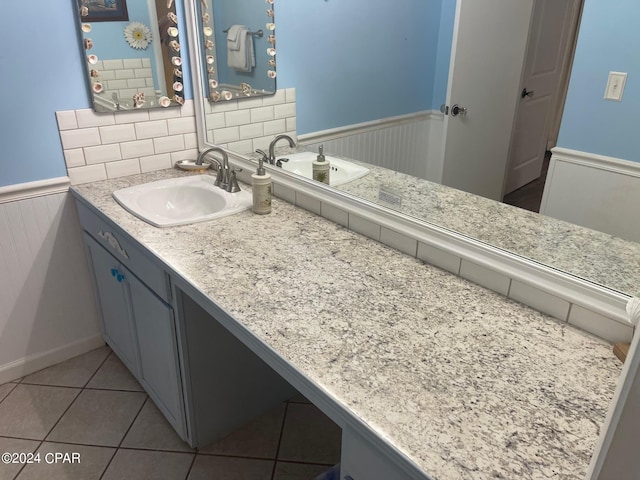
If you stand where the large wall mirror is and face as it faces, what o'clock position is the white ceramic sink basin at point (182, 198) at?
The white ceramic sink basin is roughly at 2 o'clock from the large wall mirror.

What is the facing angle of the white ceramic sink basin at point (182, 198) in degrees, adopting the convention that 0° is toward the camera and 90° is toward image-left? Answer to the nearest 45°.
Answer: approximately 45°

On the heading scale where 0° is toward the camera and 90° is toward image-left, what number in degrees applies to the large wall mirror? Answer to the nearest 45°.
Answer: approximately 45°
